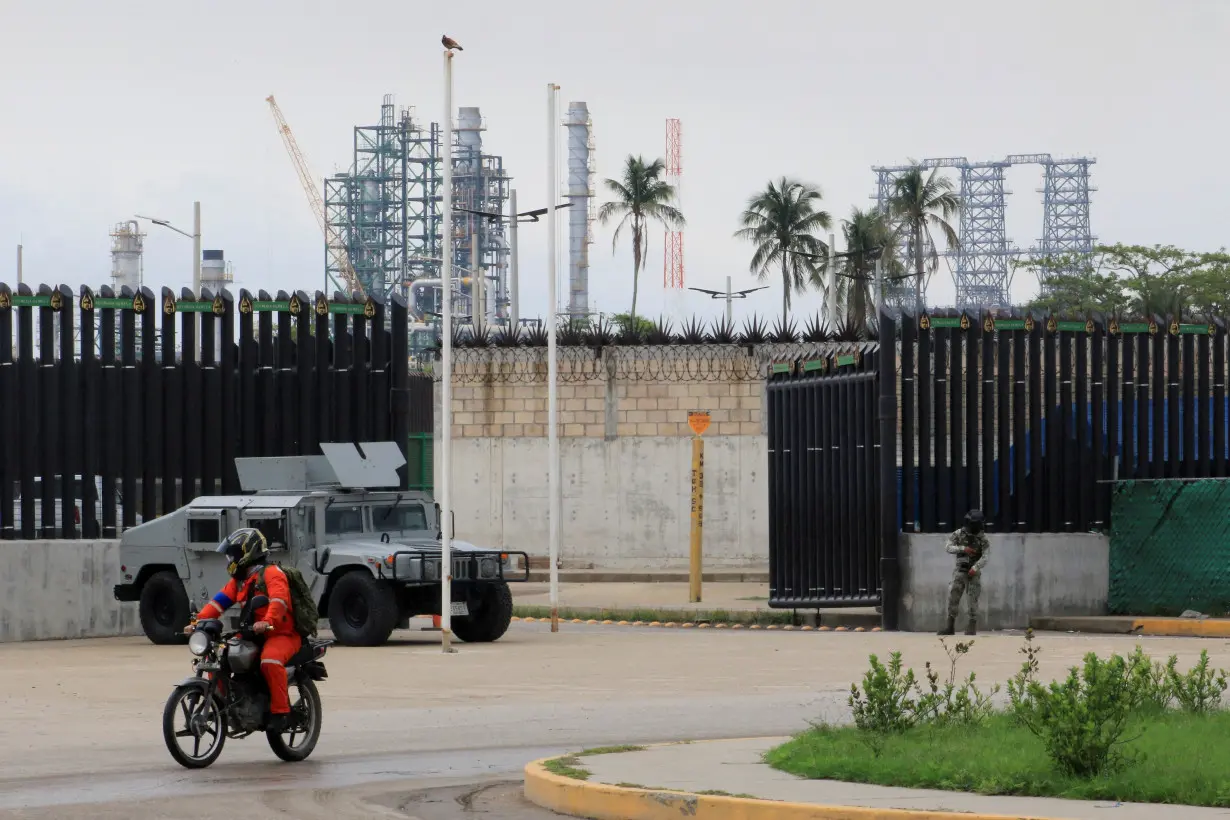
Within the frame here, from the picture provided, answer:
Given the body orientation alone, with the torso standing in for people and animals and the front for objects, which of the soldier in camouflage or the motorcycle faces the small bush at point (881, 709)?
the soldier in camouflage

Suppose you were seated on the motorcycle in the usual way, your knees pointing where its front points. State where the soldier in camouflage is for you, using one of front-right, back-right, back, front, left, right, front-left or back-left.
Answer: back

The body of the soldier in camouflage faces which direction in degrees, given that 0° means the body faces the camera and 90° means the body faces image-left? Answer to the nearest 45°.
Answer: approximately 0°

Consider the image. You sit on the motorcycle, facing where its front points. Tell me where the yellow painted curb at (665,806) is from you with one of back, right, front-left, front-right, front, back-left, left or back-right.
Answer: left

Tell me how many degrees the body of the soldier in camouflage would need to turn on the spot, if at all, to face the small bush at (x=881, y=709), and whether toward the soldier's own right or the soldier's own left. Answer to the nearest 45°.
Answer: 0° — they already face it

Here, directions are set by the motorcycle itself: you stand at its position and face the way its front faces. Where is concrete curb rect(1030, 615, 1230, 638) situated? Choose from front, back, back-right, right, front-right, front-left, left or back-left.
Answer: back

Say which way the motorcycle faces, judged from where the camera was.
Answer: facing the viewer and to the left of the viewer

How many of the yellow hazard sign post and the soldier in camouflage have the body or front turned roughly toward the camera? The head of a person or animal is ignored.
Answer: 2

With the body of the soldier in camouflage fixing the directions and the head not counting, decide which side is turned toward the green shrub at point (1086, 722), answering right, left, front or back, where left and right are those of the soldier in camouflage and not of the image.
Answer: front

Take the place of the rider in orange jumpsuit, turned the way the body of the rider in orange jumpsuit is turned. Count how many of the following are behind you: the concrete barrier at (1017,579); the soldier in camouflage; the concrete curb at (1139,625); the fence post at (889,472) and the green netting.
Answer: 5

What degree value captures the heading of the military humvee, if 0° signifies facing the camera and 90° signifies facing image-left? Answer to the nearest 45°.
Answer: approximately 315°

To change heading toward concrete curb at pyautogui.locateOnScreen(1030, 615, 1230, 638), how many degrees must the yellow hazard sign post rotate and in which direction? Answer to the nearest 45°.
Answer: approximately 45° to its left

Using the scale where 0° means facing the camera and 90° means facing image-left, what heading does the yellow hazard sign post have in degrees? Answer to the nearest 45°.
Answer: approximately 0°

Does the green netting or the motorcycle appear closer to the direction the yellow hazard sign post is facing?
the motorcycle
